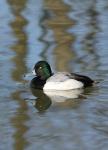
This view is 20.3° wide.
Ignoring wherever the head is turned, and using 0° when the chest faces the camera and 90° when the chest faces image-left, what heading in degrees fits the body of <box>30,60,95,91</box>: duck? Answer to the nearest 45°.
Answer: approximately 90°
